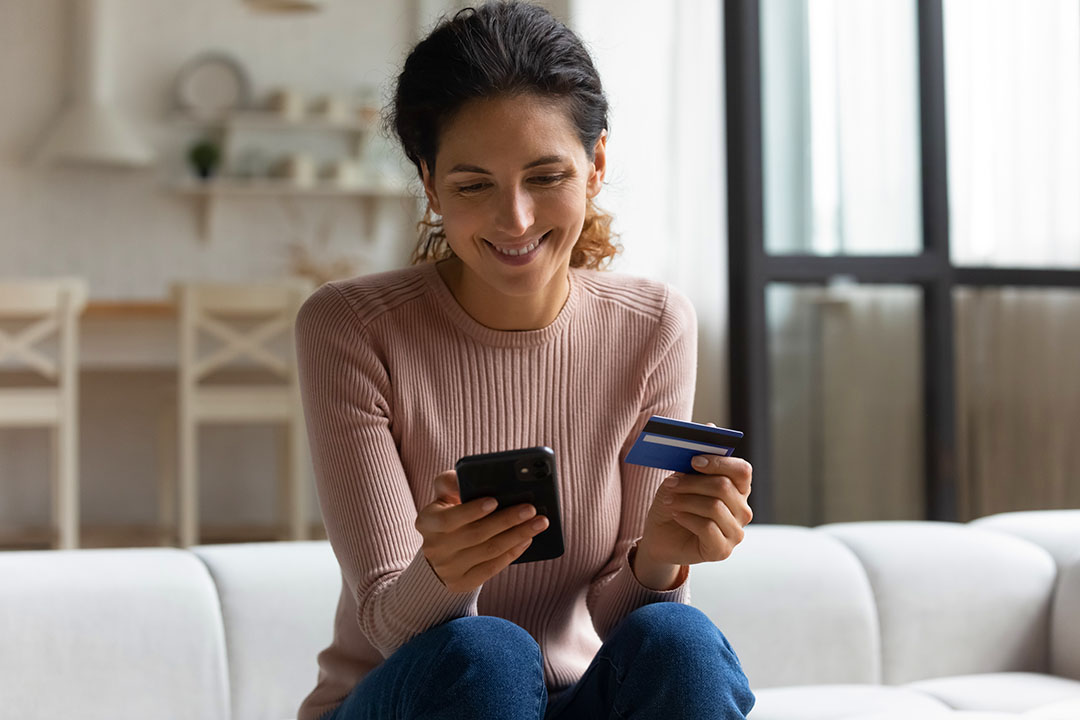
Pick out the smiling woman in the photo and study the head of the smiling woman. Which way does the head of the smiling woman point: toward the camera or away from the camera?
toward the camera

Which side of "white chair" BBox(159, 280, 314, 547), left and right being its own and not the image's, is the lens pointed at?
back

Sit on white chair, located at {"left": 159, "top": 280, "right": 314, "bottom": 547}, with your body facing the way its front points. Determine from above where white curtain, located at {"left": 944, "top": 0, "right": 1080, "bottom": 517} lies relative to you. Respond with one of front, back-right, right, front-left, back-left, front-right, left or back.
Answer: back-right

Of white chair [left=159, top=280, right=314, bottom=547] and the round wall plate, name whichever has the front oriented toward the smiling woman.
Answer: the round wall plate

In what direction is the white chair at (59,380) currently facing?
away from the camera

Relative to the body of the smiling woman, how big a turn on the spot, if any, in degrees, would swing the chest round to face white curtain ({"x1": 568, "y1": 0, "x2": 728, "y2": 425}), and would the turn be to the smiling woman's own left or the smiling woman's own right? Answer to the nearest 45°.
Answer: approximately 180°

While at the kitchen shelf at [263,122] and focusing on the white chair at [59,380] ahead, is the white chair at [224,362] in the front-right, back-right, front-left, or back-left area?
front-left

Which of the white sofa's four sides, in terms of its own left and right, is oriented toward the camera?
front

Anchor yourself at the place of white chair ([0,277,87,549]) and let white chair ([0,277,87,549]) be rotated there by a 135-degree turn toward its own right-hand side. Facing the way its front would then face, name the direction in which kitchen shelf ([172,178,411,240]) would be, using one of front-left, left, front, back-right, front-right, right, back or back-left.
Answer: left

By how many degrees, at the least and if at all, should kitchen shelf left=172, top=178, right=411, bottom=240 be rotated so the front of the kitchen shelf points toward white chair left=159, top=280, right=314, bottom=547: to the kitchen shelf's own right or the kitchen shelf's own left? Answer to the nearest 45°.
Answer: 0° — it already faces it

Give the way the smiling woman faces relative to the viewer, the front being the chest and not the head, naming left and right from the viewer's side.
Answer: facing the viewer

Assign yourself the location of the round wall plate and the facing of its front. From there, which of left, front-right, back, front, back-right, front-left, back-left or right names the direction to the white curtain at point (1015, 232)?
front-left
